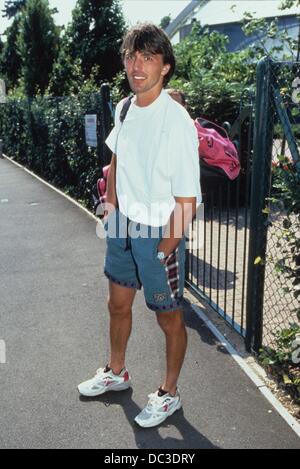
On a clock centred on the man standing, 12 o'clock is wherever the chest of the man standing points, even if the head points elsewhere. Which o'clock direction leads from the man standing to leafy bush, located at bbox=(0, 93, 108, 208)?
The leafy bush is roughly at 4 o'clock from the man standing.

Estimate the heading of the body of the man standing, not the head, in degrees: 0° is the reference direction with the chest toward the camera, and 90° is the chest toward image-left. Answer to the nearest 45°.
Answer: approximately 45°

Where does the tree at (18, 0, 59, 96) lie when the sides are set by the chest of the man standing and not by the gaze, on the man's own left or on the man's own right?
on the man's own right

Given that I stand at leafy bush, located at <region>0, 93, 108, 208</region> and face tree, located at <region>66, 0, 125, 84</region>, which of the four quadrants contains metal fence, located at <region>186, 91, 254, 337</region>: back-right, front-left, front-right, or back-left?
back-right

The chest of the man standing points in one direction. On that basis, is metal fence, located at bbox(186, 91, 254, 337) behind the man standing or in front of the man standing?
behind

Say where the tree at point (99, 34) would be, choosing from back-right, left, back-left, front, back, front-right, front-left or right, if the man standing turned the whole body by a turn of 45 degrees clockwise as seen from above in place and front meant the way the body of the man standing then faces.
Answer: right
